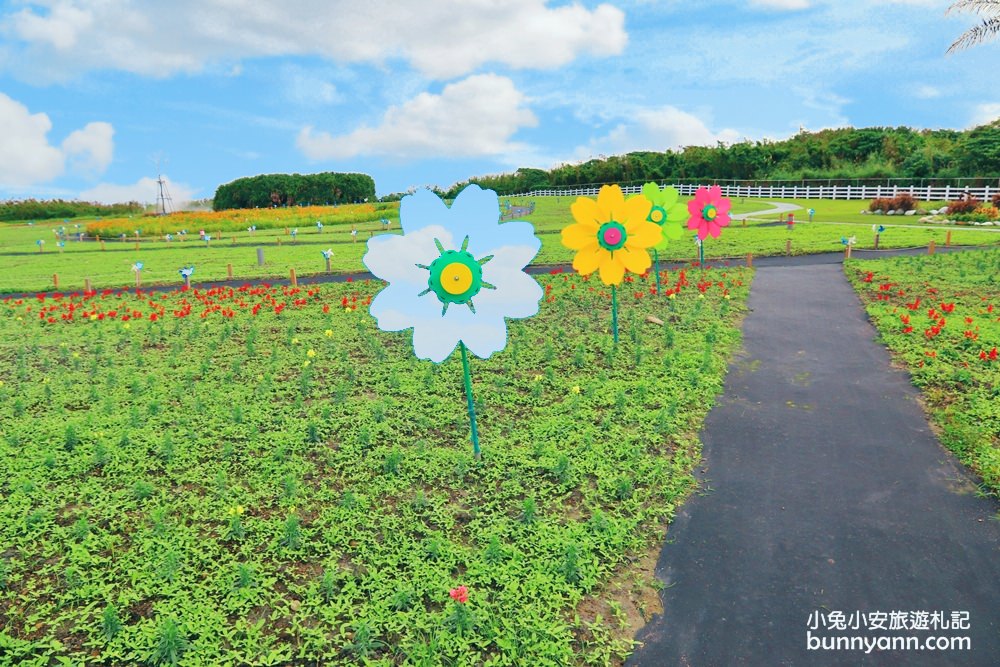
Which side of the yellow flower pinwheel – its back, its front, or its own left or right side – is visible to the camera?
front

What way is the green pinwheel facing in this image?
toward the camera

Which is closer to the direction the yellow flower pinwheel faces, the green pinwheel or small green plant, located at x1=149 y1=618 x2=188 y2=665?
the small green plant

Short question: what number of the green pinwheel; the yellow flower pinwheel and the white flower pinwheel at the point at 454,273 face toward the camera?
3

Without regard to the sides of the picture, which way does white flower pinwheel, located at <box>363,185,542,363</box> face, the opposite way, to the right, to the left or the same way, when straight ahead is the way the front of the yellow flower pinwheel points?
the same way

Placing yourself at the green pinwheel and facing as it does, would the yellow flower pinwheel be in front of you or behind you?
in front

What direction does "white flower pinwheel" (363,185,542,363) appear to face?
toward the camera

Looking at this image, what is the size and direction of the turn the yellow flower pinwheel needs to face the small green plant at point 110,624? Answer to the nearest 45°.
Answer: approximately 45° to its right

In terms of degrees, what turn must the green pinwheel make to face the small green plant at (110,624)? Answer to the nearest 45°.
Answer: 0° — it already faces it

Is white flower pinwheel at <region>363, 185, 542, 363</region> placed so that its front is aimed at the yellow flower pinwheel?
no

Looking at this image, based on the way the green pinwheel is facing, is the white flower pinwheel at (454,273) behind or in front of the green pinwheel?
in front

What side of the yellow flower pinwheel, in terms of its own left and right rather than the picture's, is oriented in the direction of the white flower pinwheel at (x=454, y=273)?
front

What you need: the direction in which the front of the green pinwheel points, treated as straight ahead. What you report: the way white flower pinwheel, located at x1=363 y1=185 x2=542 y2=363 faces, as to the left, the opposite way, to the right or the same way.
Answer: the same way

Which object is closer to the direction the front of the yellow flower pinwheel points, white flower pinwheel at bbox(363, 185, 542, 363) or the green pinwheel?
the white flower pinwheel

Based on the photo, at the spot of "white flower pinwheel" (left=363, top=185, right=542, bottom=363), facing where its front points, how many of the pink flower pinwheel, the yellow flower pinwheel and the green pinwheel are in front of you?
0

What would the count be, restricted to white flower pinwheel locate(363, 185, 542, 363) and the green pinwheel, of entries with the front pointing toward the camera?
2

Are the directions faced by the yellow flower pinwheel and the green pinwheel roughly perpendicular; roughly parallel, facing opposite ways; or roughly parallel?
roughly parallel

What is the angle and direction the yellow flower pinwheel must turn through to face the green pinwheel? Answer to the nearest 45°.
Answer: approximately 180°
